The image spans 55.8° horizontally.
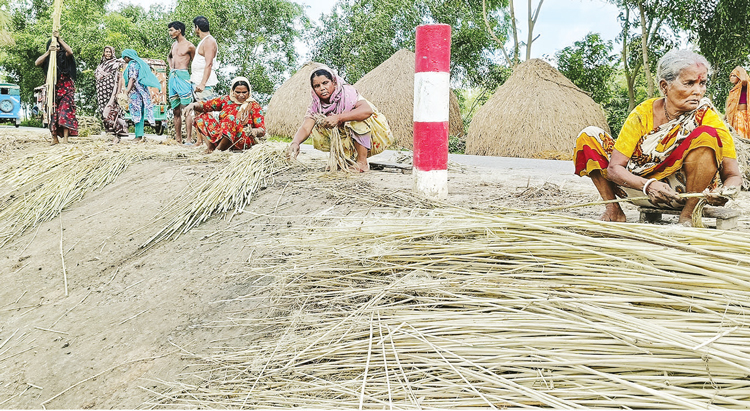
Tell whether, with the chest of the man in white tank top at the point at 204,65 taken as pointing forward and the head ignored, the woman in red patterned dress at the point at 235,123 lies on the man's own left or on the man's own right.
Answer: on the man's own left

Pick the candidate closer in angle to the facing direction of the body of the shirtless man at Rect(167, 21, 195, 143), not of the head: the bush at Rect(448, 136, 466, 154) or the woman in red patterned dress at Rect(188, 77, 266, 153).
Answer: the woman in red patterned dress

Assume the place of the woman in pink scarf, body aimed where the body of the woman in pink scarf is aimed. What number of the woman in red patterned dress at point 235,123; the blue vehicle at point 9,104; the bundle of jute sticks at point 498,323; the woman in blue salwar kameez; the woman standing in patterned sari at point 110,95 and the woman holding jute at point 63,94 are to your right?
5

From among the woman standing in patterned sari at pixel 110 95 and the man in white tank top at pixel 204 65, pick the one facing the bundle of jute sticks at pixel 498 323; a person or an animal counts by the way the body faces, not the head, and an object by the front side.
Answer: the woman standing in patterned sari

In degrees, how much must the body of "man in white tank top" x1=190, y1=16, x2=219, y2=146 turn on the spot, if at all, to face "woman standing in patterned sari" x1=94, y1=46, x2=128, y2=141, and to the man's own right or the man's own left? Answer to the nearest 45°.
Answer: approximately 45° to the man's own right

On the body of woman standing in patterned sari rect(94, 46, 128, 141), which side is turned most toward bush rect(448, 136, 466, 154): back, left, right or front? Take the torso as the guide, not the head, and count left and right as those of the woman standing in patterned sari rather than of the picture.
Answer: left

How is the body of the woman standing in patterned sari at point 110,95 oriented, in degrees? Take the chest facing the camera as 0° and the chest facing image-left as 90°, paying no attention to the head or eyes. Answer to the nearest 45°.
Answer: approximately 0°

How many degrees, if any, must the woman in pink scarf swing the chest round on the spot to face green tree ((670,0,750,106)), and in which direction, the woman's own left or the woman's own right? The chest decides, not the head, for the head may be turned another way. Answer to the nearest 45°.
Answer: approximately 180°

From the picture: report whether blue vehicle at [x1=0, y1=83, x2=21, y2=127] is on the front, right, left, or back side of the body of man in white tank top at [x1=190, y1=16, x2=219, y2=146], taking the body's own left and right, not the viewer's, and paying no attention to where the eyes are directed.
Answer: right
